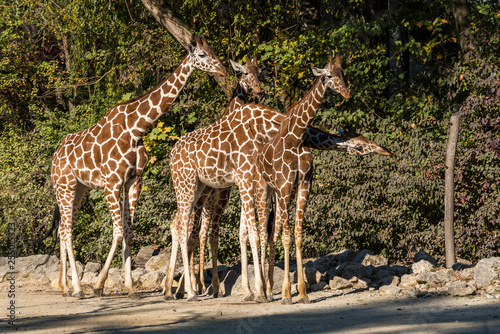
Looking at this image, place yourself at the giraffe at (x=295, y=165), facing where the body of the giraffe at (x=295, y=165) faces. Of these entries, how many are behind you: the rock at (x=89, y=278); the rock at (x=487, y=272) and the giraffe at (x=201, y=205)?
2

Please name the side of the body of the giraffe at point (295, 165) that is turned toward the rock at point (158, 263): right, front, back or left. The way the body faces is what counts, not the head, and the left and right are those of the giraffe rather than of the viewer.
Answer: back

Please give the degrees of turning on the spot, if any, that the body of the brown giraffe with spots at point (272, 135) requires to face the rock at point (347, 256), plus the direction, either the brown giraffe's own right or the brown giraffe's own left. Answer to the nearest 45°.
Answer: approximately 45° to the brown giraffe's own left

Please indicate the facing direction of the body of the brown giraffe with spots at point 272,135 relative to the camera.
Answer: to the viewer's right

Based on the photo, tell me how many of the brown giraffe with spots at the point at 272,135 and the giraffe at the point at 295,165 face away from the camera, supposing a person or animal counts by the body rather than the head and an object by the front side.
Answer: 0

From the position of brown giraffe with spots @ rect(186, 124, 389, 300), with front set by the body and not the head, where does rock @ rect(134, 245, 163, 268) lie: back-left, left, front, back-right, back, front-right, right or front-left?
back-left

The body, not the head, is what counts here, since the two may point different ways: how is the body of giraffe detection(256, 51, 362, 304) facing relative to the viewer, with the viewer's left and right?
facing the viewer and to the right of the viewer

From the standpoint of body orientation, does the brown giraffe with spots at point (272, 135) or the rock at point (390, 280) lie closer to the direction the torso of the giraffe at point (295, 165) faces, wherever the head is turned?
the rock

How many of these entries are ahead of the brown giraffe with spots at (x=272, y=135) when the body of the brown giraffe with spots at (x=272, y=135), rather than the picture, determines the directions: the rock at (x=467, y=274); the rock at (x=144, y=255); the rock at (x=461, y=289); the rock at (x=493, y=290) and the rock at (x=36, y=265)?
3

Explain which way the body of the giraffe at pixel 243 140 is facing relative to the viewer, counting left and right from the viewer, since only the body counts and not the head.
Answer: facing to the right of the viewer
